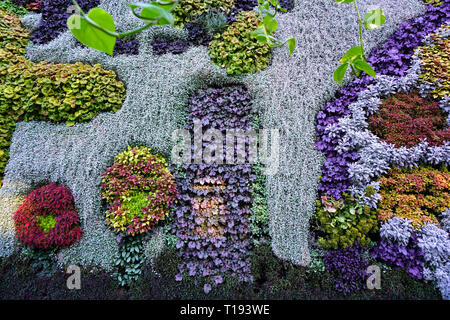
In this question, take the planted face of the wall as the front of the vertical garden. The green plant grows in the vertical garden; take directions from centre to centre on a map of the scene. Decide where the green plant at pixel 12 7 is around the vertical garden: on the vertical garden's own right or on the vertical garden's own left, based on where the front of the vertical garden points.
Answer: on the vertical garden's own right

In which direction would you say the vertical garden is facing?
toward the camera
